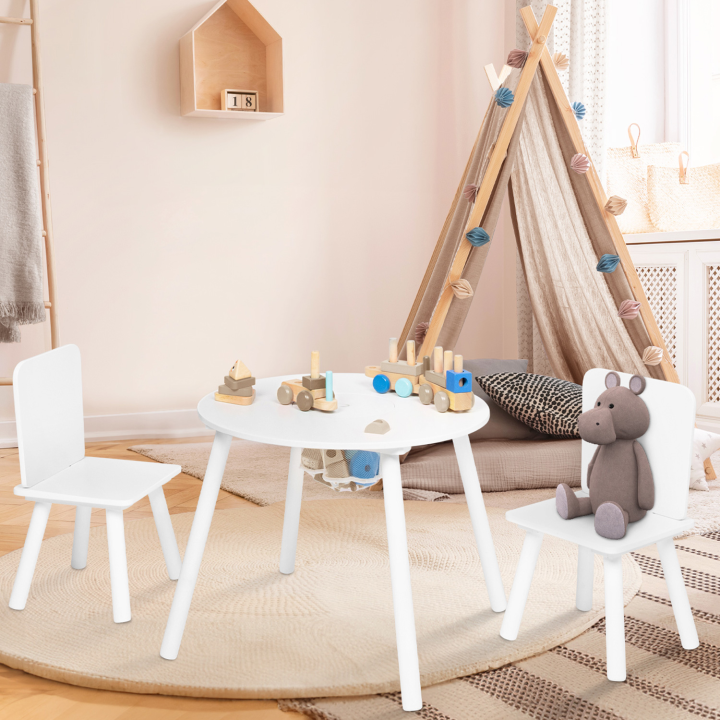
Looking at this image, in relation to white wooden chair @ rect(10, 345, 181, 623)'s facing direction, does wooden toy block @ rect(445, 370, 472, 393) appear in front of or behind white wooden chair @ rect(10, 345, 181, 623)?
in front

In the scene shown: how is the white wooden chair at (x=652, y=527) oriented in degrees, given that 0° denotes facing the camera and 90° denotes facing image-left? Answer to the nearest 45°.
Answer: approximately 45°

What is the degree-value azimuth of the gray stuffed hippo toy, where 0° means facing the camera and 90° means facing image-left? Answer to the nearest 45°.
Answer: approximately 45°

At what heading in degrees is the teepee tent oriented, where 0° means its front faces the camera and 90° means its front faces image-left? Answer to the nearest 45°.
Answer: approximately 315°

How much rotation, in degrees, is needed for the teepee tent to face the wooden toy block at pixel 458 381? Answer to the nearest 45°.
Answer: approximately 45° to its right

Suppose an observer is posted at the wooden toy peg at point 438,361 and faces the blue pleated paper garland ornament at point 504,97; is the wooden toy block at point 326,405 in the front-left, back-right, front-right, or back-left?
back-left

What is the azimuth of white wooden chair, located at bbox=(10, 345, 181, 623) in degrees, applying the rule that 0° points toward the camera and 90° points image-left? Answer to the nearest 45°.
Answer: approximately 315°

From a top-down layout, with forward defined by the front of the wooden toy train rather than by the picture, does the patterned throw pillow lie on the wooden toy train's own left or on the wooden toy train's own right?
on the wooden toy train's own left

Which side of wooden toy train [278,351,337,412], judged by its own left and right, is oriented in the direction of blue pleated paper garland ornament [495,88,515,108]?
left

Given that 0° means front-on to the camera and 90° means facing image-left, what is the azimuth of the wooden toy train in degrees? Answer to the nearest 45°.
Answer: approximately 315°

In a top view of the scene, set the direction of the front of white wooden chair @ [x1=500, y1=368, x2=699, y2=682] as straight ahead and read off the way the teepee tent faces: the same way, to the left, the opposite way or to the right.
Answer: to the left

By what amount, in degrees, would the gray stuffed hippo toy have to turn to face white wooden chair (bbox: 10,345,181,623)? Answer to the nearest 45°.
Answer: approximately 45° to its right
